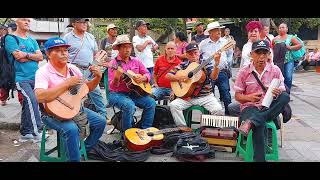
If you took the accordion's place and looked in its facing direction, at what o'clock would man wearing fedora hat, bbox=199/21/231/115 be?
The man wearing fedora hat is roughly at 6 o'clock from the accordion.

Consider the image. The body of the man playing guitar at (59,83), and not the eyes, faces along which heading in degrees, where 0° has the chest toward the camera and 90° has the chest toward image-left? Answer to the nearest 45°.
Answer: approximately 315°

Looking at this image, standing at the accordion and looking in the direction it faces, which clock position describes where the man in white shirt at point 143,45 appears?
The man in white shirt is roughly at 5 o'clock from the accordion.

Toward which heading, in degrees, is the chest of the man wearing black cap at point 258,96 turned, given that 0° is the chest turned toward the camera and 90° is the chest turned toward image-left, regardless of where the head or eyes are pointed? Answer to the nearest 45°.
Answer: approximately 0°

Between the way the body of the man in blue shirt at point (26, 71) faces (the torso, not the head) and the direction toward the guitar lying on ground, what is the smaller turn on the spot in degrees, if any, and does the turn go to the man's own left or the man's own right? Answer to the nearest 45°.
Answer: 0° — they already face it

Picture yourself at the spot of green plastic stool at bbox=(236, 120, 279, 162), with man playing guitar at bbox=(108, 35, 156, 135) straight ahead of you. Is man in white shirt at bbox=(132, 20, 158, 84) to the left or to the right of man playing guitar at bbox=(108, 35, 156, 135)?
right
